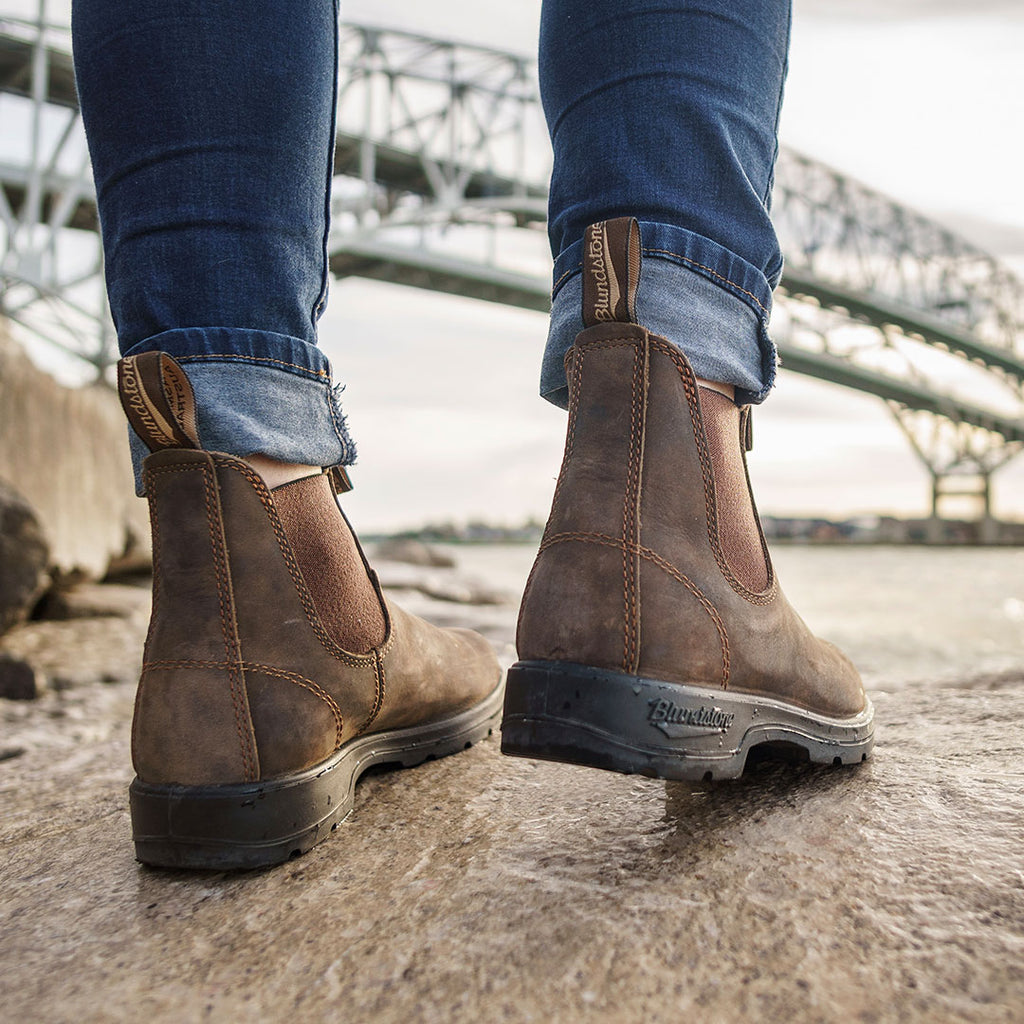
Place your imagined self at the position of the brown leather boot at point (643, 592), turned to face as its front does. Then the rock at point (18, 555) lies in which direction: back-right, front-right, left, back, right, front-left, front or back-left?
left

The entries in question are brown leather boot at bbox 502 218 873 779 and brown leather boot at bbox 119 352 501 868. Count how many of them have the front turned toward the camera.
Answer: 0

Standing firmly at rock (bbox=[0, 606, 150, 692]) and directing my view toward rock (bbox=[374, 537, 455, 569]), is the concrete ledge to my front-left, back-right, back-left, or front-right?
front-left

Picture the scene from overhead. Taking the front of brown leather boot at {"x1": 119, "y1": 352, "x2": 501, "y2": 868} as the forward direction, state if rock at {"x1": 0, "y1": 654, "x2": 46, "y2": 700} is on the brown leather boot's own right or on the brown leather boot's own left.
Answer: on the brown leather boot's own left

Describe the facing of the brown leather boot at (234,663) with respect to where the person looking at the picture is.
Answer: facing away from the viewer and to the right of the viewer

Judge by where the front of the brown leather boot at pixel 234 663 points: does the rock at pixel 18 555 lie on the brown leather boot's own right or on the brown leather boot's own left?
on the brown leather boot's own left

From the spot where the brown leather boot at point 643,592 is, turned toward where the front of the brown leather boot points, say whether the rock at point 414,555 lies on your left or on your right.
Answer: on your left

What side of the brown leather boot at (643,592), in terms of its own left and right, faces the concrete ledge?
left

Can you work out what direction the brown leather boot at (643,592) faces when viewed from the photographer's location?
facing away from the viewer and to the right of the viewer

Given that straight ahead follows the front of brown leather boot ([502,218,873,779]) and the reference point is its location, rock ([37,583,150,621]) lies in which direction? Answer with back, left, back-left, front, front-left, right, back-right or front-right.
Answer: left
